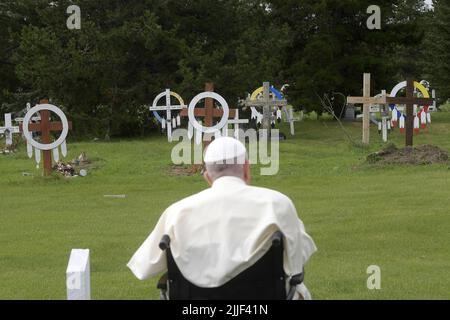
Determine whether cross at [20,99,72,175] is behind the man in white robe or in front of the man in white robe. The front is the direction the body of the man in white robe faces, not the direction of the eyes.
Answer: in front

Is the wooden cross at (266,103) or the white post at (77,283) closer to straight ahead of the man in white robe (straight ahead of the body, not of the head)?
the wooden cross

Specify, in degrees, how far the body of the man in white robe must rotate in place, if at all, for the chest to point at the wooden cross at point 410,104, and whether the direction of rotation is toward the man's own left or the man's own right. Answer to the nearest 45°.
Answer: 0° — they already face it

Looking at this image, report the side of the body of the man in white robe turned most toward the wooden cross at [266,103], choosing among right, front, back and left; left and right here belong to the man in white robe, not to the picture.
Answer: front

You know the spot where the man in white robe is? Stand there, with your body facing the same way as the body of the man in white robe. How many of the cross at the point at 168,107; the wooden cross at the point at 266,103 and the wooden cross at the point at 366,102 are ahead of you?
3

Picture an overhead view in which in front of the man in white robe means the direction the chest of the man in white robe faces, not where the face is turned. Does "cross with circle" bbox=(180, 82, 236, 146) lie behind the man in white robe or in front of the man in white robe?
in front

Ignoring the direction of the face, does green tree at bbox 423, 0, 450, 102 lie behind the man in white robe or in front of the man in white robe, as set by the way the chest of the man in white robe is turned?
in front

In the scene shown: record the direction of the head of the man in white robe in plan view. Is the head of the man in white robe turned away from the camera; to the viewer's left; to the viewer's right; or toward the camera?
away from the camera

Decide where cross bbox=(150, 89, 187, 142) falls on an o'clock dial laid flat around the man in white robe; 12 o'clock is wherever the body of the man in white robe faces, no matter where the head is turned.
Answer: The cross is roughly at 12 o'clock from the man in white robe.

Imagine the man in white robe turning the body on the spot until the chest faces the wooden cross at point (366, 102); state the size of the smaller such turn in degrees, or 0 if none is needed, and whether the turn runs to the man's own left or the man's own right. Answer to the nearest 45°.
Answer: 0° — they already face it

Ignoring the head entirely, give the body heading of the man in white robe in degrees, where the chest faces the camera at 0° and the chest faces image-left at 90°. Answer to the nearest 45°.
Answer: approximately 180°

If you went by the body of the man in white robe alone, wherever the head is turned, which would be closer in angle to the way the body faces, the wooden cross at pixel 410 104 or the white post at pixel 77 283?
the wooden cross
